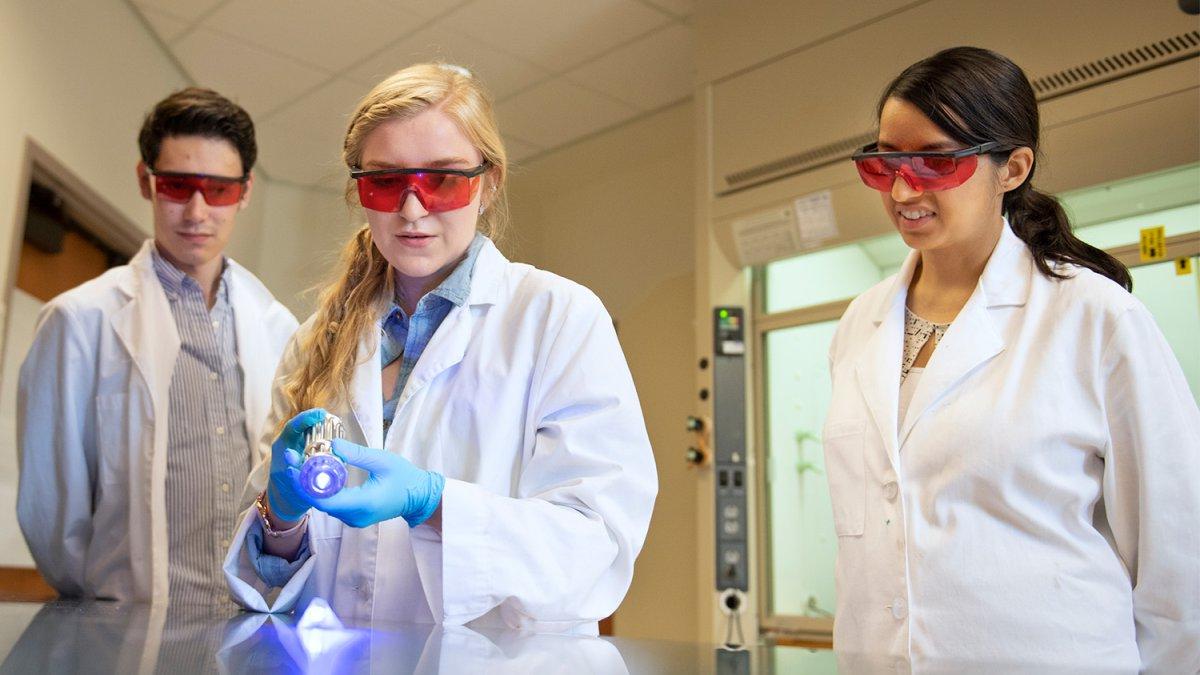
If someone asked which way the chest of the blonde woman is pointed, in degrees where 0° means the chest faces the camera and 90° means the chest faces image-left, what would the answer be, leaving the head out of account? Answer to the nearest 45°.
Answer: approximately 45°

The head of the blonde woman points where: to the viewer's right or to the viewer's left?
to the viewer's left

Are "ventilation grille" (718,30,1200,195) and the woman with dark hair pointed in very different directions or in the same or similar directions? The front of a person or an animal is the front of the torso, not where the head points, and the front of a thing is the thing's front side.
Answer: same or similar directions

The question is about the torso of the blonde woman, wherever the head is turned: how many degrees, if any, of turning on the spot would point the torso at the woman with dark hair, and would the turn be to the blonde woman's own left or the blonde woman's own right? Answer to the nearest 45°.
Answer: approximately 135° to the blonde woman's own left

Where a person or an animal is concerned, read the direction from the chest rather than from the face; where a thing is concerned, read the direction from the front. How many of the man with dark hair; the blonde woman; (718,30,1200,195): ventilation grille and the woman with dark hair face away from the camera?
0

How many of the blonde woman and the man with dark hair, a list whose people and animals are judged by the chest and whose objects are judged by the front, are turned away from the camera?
0

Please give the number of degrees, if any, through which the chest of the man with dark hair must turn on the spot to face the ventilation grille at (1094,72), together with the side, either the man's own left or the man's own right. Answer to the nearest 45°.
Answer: approximately 45° to the man's own left

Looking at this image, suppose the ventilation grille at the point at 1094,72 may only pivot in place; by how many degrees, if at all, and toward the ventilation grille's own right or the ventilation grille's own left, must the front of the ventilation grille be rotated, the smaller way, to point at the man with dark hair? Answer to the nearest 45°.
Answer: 0° — it already faces them

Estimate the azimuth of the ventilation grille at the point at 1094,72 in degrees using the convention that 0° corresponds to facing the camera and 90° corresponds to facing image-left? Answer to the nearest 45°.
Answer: approximately 45°

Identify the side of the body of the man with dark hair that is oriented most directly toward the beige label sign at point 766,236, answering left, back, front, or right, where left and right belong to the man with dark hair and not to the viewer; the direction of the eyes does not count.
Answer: left

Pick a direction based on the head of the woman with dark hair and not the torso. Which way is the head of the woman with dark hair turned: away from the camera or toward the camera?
toward the camera
